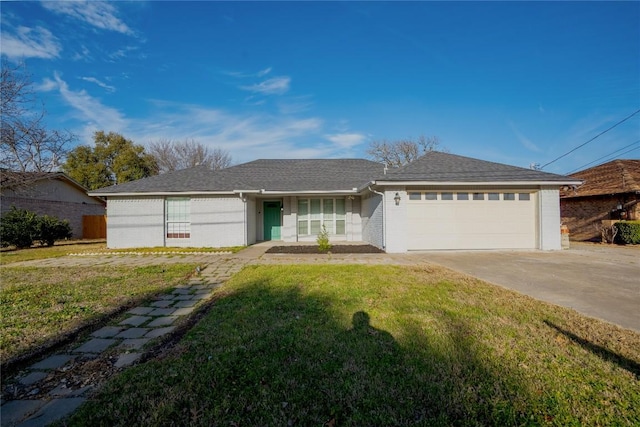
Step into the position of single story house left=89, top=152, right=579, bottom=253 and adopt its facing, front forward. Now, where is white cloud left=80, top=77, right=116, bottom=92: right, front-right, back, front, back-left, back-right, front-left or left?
right

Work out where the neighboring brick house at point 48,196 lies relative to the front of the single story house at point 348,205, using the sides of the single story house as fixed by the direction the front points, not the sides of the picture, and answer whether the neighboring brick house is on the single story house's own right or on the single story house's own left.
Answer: on the single story house's own right

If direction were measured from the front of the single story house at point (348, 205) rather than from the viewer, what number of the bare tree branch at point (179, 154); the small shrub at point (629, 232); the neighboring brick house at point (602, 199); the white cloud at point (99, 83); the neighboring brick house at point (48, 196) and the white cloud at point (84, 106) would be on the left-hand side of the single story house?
2

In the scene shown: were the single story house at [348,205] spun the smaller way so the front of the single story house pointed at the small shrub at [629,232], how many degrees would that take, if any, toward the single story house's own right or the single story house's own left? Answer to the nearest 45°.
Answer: approximately 90° to the single story house's own left

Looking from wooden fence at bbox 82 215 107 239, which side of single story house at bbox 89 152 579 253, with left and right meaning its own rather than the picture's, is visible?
right

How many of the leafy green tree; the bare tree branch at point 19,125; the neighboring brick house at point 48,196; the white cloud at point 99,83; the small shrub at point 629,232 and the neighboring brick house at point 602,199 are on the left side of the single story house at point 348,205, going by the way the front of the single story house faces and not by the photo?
2

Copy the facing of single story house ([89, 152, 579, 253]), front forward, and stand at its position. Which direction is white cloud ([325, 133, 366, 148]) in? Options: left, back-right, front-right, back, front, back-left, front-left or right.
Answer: back

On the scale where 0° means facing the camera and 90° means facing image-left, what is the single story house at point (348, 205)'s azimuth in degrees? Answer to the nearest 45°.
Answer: approximately 0°

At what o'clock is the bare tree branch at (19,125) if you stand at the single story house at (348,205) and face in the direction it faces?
The bare tree branch is roughly at 3 o'clock from the single story house.

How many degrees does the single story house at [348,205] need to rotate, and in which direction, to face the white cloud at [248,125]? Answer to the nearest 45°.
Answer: approximately 135° to its right

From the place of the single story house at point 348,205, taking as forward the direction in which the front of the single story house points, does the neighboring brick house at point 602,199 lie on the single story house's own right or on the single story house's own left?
on the single story house's own left
